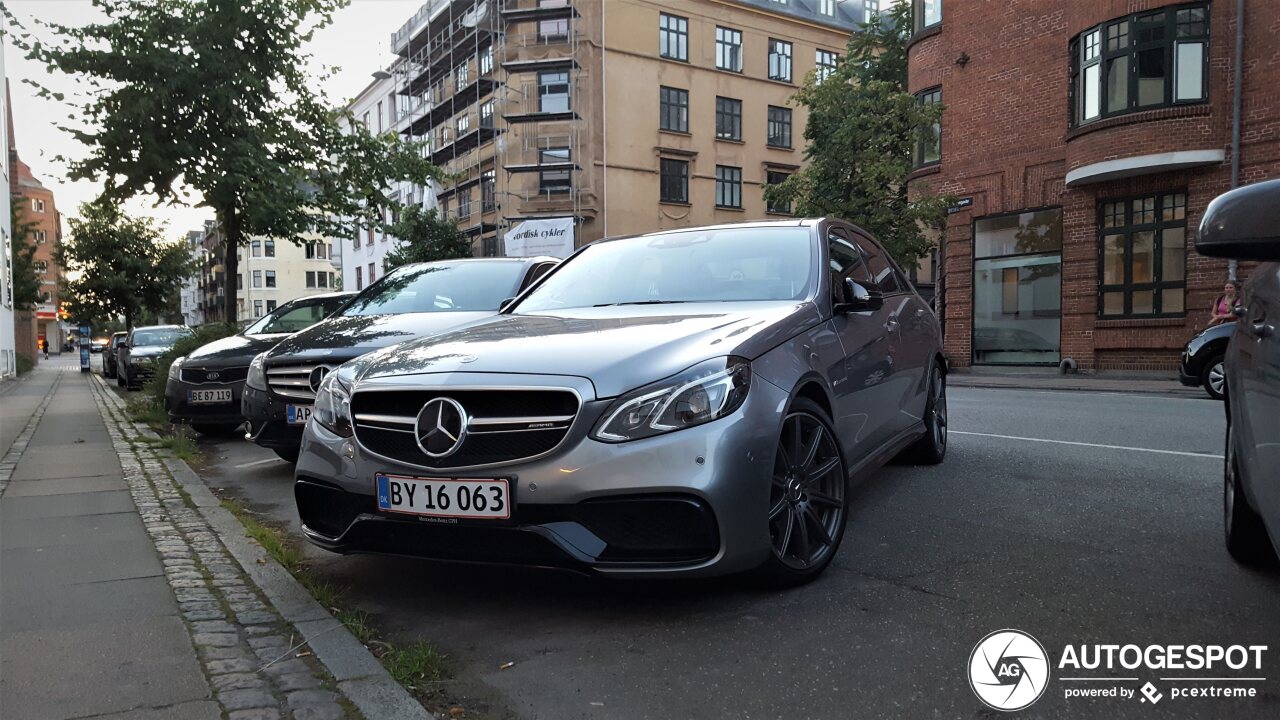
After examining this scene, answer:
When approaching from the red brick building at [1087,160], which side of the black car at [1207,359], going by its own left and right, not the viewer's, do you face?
right

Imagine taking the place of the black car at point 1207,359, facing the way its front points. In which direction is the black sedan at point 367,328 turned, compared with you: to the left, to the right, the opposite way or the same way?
to the left

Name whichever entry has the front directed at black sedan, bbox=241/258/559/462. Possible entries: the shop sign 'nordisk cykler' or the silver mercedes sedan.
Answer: the shop sign 'nordisk cykler'

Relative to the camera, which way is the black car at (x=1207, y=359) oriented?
to the viewer's left

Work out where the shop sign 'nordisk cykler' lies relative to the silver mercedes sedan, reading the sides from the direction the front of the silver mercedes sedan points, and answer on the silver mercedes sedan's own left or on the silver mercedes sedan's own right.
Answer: on the silver mercedes sedan's own right

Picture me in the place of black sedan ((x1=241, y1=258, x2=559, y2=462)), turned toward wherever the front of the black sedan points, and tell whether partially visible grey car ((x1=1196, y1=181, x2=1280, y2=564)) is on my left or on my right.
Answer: on my left

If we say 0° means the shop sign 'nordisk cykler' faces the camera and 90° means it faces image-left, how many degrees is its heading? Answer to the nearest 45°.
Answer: approximately 0°

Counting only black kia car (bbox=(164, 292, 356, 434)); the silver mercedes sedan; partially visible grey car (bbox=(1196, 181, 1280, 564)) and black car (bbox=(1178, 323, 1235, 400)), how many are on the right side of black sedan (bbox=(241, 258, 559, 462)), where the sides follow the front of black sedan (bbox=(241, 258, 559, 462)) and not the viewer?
1

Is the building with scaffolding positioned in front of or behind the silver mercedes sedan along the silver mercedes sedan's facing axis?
behind

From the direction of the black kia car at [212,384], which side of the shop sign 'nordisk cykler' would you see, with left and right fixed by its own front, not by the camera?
front

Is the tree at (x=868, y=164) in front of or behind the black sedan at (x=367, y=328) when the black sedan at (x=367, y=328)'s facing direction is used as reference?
behind

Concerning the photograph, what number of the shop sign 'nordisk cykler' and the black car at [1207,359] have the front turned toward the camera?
1

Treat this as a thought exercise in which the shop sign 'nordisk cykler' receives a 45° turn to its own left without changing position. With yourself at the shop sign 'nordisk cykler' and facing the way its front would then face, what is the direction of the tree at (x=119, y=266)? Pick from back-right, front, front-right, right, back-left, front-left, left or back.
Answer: back-right

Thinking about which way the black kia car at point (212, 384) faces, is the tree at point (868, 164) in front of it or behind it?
behind

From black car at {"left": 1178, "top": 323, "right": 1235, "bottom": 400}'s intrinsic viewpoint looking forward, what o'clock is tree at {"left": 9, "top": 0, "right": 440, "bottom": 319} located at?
The tree is roughly at 11 o'clock from the black car.

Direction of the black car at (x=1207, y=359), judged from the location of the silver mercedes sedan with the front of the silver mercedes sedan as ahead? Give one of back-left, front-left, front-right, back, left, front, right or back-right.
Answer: back

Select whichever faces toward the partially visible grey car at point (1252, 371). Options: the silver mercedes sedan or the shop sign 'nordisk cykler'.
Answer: the shop sign 'nordisk cykler'

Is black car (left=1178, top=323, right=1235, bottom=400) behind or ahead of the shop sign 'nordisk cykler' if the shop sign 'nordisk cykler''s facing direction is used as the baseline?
ahead
